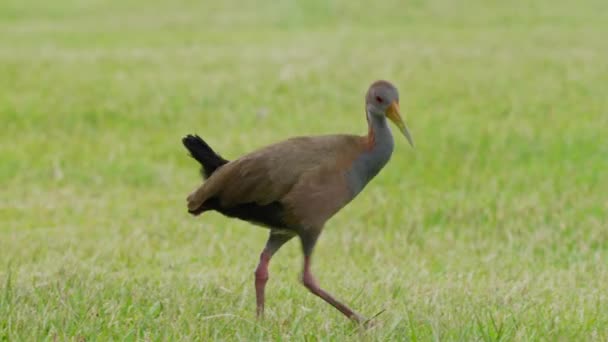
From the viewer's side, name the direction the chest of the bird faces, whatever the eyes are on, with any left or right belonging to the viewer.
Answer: facing to the right of the viewer
